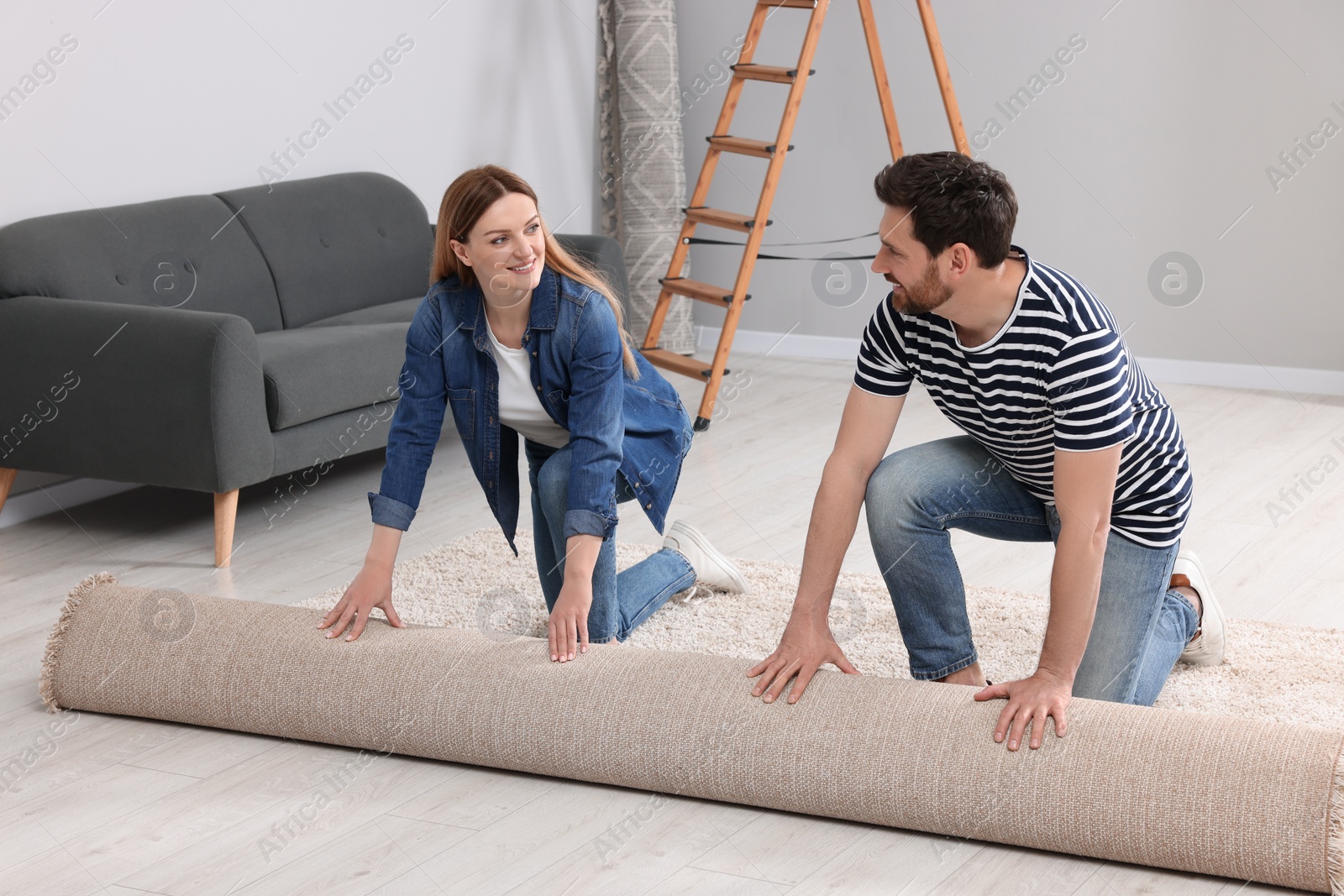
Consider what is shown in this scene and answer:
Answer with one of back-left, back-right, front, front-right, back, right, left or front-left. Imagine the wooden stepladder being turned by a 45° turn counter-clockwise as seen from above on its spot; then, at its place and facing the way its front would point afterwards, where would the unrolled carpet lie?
front

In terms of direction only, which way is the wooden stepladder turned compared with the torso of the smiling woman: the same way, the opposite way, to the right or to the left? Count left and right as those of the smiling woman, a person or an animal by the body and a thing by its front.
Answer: the same way

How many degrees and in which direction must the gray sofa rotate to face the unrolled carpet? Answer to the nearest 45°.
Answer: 0° — it already faces it

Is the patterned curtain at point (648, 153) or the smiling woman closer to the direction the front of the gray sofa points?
the smiling woman

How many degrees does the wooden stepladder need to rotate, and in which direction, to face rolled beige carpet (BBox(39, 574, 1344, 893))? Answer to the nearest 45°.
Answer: approximately 45° to its left

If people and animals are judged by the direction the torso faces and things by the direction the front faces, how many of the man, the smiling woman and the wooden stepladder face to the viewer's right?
0

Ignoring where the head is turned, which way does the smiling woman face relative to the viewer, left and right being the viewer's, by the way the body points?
facing the viewer and to the left of the viewer

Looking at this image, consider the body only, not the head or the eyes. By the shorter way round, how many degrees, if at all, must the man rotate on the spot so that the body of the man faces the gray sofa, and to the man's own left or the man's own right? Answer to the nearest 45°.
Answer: approximately 90° to the man's own right

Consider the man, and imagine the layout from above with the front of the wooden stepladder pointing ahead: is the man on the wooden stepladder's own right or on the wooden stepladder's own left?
on the wooden stepladder's own left

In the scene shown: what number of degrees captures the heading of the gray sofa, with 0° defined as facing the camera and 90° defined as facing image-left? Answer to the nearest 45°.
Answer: approximately 315°

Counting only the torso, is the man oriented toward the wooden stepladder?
no

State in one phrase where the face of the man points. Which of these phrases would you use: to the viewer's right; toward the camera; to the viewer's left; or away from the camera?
to the viewer's left

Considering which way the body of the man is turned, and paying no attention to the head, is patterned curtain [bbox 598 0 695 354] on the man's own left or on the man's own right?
on the man's own right

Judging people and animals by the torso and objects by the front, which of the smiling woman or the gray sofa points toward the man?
the gray sofa

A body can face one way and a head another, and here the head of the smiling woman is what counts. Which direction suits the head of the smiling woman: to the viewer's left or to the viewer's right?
to the viewer's right

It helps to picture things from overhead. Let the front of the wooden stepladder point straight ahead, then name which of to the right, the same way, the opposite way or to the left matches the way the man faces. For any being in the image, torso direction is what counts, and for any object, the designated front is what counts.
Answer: the same way

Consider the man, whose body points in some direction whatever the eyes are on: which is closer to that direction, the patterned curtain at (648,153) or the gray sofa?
the gray sofa

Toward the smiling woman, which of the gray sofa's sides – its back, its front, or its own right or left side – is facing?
front

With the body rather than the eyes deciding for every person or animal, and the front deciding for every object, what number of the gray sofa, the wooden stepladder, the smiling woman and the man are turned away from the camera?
0

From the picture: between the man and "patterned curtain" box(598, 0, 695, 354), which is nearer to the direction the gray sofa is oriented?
the man
